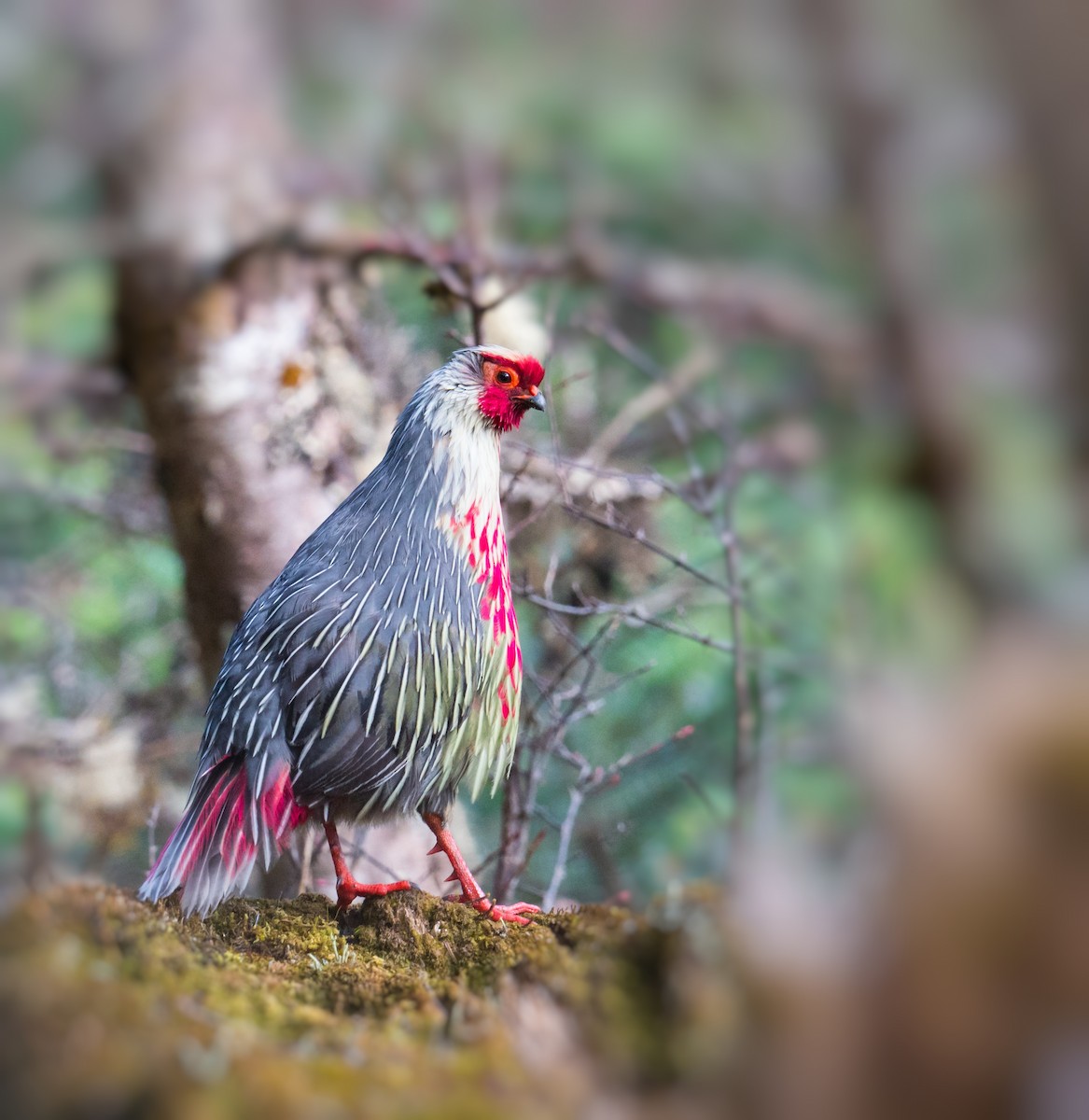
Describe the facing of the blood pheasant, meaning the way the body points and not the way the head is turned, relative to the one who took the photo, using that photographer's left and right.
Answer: facing to the right of the viewer
